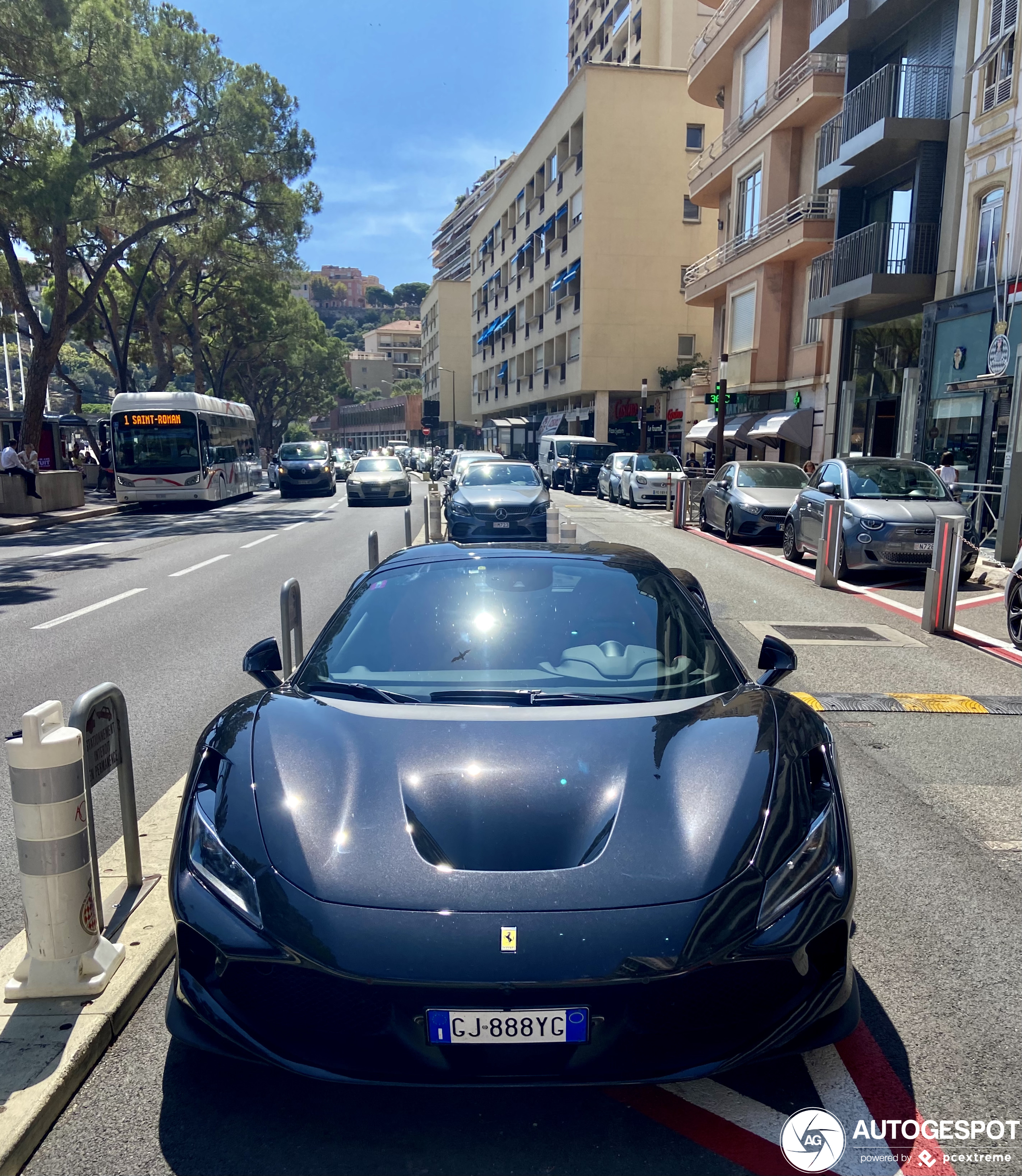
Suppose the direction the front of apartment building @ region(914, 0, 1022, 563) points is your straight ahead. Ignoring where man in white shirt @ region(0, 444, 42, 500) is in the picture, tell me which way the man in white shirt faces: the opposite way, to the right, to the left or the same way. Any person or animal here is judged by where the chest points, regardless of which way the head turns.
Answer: the opposite way

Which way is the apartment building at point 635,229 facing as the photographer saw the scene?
facing to the left of the viewer

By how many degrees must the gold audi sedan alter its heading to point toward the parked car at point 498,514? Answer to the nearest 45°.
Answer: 0° — it already faces it

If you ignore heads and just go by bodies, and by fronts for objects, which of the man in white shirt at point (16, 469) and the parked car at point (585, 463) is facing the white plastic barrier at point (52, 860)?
the parked car

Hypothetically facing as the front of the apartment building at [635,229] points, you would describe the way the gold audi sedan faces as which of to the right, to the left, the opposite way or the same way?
to the left

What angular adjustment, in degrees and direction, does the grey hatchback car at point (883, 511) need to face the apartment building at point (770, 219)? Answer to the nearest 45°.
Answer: approximately 135° to its left

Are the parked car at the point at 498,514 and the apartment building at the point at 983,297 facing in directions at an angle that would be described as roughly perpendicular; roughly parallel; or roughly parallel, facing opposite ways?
roughly perpendicular

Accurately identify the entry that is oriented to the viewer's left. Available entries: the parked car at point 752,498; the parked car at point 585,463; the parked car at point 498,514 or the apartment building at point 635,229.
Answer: the apartment building

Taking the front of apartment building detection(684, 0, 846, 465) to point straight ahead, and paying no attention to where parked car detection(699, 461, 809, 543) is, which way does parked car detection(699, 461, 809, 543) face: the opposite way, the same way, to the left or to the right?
to the left

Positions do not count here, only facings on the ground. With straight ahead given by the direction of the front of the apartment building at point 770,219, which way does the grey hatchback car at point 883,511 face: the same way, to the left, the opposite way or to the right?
to the left

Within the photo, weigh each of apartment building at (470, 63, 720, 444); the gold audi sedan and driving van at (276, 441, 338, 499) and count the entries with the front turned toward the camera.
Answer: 2
